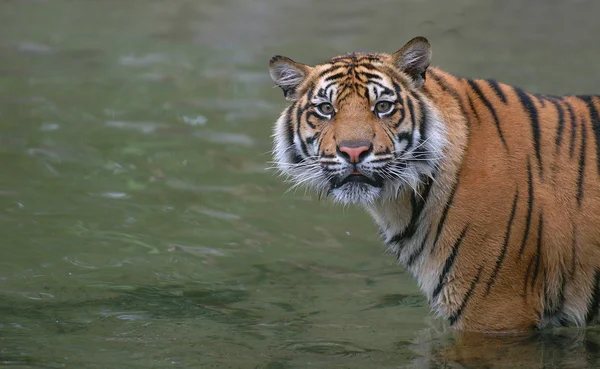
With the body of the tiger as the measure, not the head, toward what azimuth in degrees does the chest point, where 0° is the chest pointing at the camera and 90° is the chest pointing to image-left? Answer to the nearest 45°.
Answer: approximately 90°
